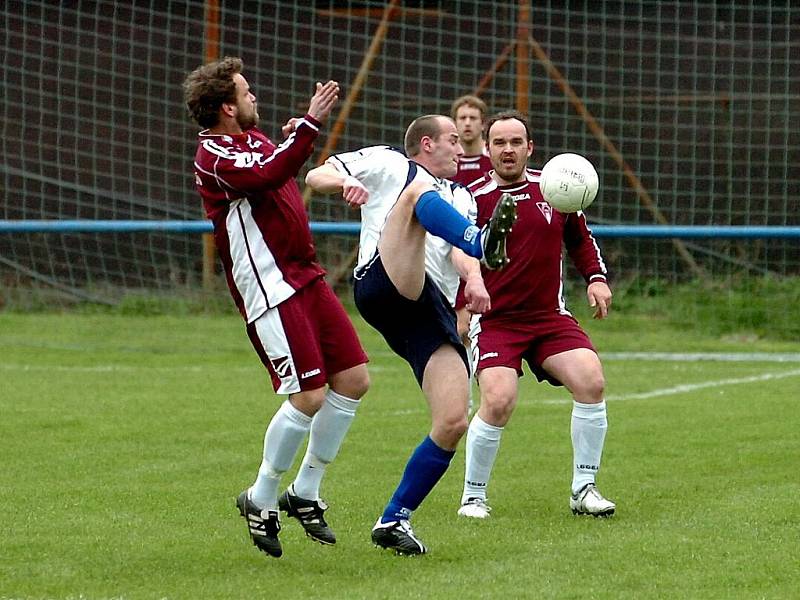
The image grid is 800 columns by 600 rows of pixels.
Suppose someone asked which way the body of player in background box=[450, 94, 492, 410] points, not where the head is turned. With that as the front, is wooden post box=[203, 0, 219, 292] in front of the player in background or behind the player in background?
behind

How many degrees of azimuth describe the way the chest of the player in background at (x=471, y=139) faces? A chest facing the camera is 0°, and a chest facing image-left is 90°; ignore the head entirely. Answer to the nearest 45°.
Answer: approximately 0°

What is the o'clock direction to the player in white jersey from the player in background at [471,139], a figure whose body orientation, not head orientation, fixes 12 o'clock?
The player in white jersey is roughly at 12 o'clock from the player in background.

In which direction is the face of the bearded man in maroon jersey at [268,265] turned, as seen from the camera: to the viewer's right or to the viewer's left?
to the viewer's right

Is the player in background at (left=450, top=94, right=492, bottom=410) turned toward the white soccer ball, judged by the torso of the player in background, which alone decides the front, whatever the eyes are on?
yes

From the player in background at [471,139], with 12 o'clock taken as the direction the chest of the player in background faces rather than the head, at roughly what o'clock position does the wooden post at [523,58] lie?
The wooden post is roughly at 6 o'clock from the player in background.

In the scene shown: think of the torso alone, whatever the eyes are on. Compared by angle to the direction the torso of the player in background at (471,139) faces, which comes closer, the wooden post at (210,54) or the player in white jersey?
the player in white jersey

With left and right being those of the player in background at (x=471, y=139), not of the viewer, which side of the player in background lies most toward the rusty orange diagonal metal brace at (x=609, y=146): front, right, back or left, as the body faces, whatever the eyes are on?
back

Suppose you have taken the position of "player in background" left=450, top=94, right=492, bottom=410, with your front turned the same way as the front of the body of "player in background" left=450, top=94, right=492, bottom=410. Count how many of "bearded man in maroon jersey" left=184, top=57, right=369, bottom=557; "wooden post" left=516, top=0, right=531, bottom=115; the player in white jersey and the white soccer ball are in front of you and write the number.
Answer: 3

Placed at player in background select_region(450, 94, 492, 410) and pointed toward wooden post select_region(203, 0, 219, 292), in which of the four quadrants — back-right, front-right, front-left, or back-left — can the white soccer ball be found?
back-left
